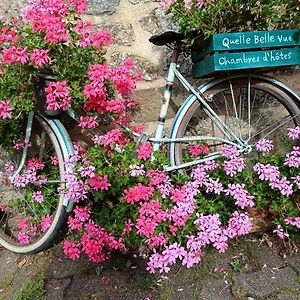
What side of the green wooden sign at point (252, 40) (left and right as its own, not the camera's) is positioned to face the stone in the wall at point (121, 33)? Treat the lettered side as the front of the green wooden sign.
right

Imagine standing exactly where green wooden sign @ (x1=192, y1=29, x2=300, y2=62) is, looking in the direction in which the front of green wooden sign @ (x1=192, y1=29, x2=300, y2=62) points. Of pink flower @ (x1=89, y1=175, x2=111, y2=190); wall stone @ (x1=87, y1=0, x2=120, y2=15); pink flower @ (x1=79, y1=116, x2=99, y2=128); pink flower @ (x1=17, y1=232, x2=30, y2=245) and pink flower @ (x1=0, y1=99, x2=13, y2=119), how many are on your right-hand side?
5

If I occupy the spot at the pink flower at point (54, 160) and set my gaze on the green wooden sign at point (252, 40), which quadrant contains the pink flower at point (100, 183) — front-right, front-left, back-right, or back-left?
front-right

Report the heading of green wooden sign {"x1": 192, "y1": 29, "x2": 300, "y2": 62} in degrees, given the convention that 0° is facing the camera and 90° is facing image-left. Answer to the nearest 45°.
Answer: approximately 0°

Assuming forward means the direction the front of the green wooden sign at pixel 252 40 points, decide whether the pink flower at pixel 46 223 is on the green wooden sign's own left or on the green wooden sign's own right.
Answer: on the green wooden sign's own right

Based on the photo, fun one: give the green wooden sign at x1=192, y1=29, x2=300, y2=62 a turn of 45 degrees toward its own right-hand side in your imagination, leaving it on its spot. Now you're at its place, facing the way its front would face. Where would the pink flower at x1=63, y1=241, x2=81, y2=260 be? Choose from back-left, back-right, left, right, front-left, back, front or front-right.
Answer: front-right
